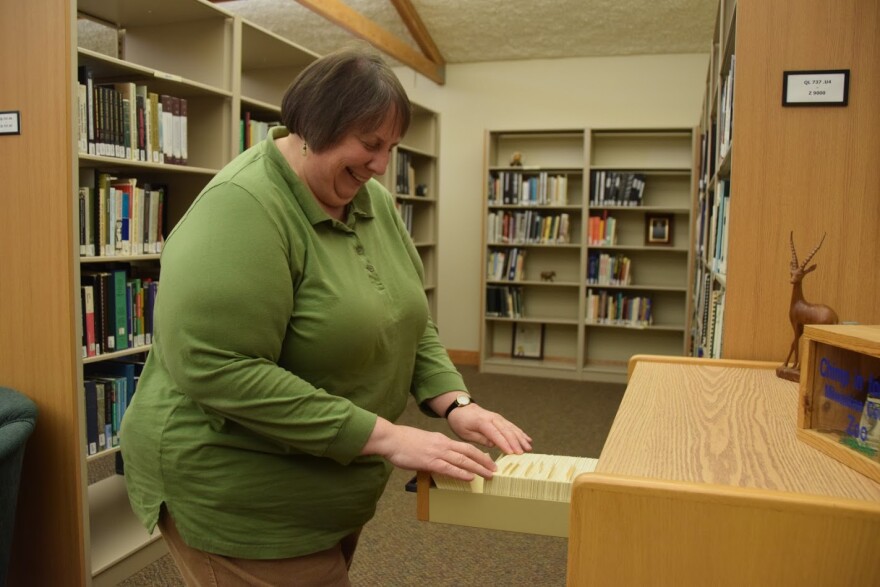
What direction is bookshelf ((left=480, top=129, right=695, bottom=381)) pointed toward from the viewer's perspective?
toward the camera

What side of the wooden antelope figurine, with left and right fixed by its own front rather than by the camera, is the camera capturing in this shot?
left

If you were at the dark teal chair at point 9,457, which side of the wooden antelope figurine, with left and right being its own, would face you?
front

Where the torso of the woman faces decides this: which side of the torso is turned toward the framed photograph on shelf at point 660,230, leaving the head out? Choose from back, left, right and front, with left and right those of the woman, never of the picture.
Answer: left

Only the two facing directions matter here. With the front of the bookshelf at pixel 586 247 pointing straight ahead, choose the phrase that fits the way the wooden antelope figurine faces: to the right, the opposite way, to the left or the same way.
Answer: to the right

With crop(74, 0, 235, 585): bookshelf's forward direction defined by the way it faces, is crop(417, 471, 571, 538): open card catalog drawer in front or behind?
in front

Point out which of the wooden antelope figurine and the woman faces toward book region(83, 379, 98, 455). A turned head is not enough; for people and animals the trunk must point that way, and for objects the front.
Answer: the wooden antelope figurine

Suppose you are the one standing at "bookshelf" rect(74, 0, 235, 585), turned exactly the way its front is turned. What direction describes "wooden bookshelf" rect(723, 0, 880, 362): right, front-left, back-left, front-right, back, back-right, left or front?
front

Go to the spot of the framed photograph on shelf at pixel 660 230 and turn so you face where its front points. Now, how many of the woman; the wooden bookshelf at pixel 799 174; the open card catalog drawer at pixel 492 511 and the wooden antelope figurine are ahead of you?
4

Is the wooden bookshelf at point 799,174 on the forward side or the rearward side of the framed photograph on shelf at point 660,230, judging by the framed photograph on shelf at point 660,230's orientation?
on the forward side

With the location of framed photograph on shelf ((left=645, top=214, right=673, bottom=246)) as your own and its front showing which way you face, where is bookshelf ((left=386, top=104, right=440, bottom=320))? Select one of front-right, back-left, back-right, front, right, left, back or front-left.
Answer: right

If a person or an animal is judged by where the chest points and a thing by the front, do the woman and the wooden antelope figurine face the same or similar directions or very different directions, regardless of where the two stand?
very different directions

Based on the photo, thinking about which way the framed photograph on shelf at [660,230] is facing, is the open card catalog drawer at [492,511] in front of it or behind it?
in front

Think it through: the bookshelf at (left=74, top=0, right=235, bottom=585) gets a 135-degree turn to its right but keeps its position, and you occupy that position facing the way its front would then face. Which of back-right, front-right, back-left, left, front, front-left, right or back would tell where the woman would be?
left

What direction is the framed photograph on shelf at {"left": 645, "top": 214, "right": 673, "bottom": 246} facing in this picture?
toward the camera

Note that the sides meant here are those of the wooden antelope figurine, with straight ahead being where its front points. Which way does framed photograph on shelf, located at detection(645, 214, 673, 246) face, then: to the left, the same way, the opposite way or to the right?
to the left

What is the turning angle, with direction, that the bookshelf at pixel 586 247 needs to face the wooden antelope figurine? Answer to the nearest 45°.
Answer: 0° — it already faces it

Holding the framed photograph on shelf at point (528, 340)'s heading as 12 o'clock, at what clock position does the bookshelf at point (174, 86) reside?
The bookshelf is roughly at 1 o'clock from the framed photograph on shelf.
